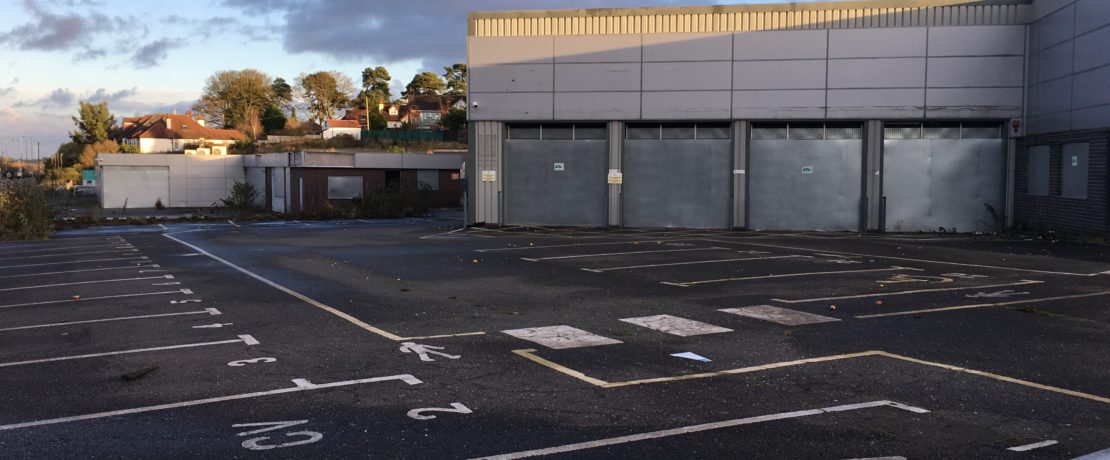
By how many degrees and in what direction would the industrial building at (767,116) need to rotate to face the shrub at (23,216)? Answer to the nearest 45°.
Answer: approximately 90° to its right

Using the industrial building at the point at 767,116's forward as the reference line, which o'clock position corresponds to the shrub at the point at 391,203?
The shrub is roughly at 4 o'clock from the industrial building.

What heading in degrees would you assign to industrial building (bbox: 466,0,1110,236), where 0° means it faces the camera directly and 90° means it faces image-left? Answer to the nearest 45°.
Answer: approximately 0°

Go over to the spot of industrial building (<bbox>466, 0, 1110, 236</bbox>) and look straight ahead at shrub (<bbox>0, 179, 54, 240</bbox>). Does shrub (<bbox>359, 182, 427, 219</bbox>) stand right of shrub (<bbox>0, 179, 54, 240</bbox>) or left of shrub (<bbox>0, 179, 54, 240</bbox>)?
right
